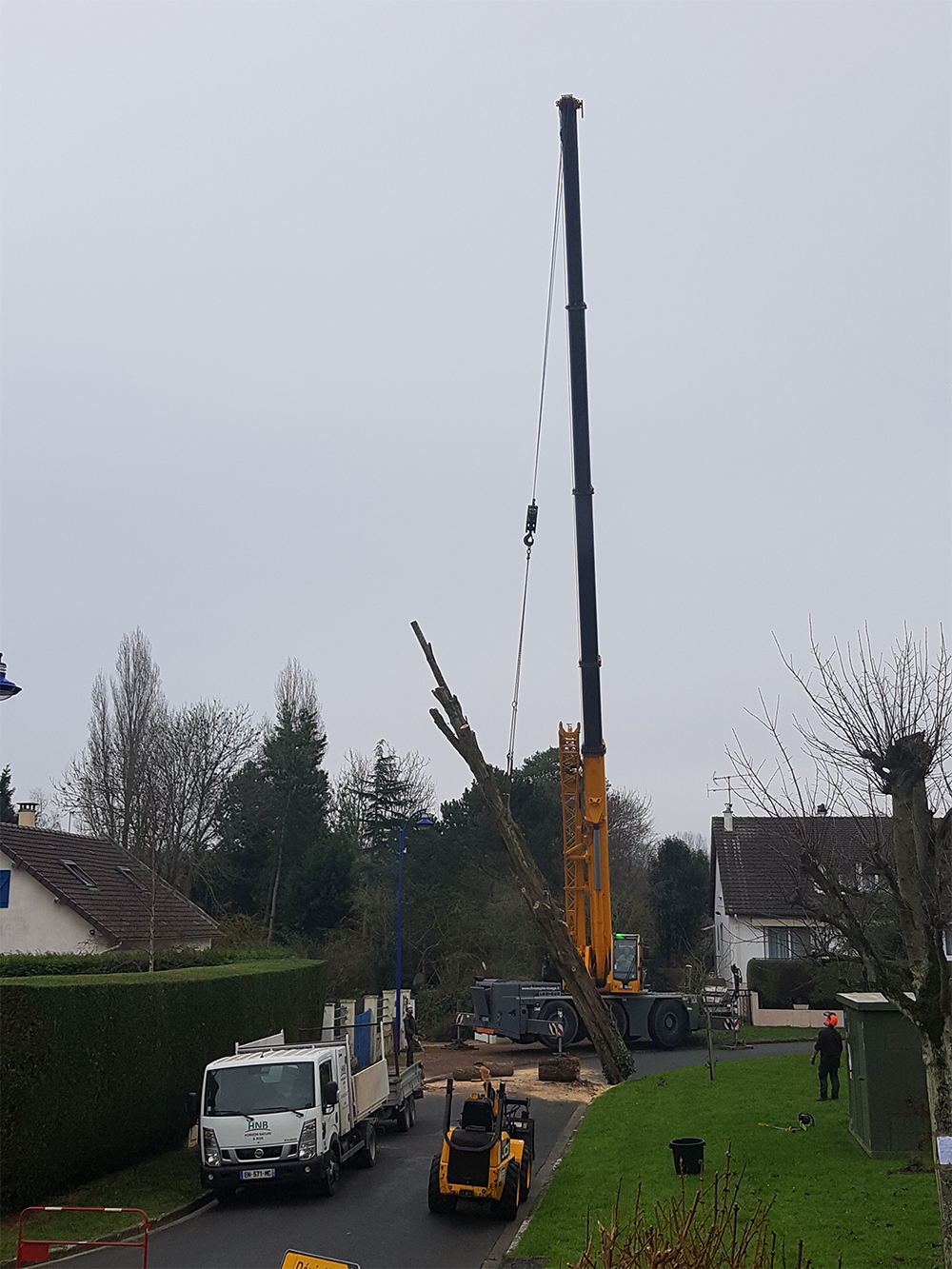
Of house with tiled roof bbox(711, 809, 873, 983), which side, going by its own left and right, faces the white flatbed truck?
front

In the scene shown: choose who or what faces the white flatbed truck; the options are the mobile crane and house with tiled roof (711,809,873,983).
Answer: the house with tiled roof

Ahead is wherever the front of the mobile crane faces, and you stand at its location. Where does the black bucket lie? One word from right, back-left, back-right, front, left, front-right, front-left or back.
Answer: right

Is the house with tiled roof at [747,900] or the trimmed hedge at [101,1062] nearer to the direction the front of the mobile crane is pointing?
the house with tiled roof

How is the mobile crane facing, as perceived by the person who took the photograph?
facing to the right of the viewer

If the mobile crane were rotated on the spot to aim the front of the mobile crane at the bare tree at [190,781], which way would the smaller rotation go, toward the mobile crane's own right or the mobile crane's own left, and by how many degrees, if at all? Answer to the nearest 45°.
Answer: approximately 135° to the mobile crane's own left

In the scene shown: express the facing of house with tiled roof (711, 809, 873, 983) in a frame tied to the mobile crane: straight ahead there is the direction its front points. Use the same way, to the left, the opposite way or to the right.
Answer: to the right

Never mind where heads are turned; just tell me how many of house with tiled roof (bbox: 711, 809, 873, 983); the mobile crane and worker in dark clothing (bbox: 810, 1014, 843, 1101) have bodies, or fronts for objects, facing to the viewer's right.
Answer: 1

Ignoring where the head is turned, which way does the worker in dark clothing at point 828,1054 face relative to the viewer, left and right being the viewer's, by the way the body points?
facing away from the viewer and to the left of the viewer

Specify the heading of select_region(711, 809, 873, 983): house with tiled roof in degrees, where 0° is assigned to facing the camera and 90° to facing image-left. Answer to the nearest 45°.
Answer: approximately 0°

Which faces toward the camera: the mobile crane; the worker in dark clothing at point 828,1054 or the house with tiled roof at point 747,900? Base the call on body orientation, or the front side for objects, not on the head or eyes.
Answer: the house with tiled roof
